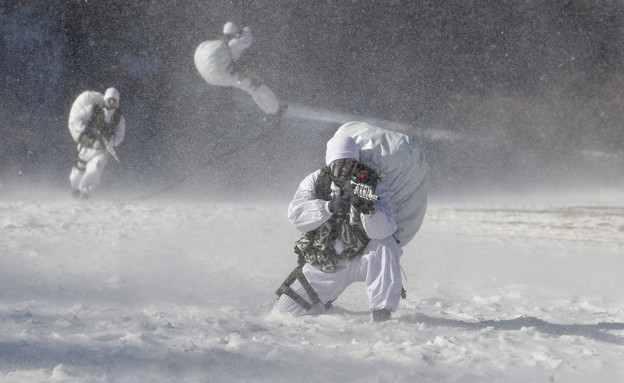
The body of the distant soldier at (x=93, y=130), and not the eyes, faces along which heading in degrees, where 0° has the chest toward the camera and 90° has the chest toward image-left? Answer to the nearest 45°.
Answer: approximately 315°

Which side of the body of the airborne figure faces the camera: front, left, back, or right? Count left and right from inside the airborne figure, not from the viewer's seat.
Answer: right

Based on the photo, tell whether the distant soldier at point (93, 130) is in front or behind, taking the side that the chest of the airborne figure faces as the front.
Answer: behind
